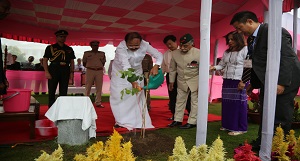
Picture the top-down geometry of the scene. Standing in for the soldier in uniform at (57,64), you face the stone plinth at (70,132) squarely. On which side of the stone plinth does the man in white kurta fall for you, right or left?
left

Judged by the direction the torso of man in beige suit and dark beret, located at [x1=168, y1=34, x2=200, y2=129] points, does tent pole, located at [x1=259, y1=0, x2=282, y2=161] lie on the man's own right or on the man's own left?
on the man's own left

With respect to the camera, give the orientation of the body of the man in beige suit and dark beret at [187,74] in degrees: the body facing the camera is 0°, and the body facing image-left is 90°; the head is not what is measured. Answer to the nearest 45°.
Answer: approximately 45°

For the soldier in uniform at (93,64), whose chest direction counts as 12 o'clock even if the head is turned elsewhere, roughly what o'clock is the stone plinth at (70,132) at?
The stone plinth is roughly at 12 o'clock from the soldier in uniform.

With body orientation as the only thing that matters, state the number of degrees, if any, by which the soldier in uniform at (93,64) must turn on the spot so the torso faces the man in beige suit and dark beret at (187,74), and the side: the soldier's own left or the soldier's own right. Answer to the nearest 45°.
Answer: approximately 45° to the soldier's own left

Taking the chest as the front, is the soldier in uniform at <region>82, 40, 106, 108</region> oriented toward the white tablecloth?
yes

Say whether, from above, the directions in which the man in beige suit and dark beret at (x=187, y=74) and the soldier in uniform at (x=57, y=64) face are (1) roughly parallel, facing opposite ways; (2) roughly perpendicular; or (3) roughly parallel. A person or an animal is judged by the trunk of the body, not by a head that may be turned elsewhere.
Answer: roughly perpendicular

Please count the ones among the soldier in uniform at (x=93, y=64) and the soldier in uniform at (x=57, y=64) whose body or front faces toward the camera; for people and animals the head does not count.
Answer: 2

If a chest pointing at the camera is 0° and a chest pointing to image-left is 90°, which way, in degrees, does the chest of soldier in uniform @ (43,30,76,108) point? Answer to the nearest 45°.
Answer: approximately 0°

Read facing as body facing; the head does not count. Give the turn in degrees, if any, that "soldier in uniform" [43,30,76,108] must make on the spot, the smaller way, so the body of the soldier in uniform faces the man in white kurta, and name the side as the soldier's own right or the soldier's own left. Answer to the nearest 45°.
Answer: approximately 45° to the soldier's own left
